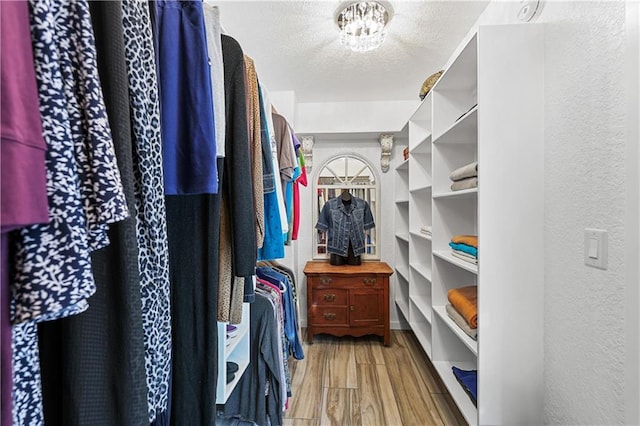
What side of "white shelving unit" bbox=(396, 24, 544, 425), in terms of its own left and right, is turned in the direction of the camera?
left

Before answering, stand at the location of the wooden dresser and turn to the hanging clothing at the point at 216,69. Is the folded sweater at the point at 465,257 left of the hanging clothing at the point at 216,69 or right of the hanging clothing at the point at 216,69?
left

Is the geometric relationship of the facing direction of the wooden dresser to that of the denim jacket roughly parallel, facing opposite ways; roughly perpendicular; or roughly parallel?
roughly parallel

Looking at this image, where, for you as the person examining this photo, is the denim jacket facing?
facing the viewer

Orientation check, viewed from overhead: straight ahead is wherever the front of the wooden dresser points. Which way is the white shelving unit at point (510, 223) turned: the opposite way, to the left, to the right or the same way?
to the right

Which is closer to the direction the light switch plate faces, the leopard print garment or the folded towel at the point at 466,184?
the leopard print garment

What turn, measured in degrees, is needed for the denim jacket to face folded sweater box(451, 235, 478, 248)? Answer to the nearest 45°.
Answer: approximately 45° to its left

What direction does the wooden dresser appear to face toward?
toward the camera

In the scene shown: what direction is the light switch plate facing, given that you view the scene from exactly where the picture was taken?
facing the viewer and to the left of the viewer

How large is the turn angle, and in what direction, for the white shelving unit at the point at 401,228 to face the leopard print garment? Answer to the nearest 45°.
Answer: approximately 90° to its left

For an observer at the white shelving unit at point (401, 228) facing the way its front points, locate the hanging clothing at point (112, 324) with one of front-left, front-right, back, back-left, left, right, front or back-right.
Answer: left

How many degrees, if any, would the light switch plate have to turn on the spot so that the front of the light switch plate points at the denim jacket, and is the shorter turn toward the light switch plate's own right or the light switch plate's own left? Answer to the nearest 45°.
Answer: approximately 90° to the light switch plate's own right

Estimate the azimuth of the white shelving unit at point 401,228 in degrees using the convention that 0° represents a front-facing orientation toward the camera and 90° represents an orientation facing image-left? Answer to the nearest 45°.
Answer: approximately 90°

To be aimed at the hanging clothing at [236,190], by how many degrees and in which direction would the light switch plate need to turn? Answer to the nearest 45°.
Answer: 0° — it already faces it
